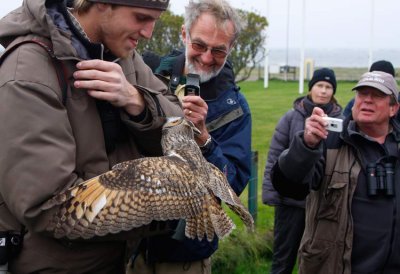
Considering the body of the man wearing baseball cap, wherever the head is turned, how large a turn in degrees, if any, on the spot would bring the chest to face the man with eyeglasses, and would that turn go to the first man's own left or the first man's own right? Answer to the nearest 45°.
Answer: approximately 45° to the first man's own right

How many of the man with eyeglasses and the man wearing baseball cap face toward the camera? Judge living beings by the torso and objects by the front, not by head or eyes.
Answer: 2

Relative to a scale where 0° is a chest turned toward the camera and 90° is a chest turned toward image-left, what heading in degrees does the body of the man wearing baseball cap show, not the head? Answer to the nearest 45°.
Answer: approximately 0°

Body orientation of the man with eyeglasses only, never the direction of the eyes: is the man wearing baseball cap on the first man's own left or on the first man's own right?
on the first man's own left
